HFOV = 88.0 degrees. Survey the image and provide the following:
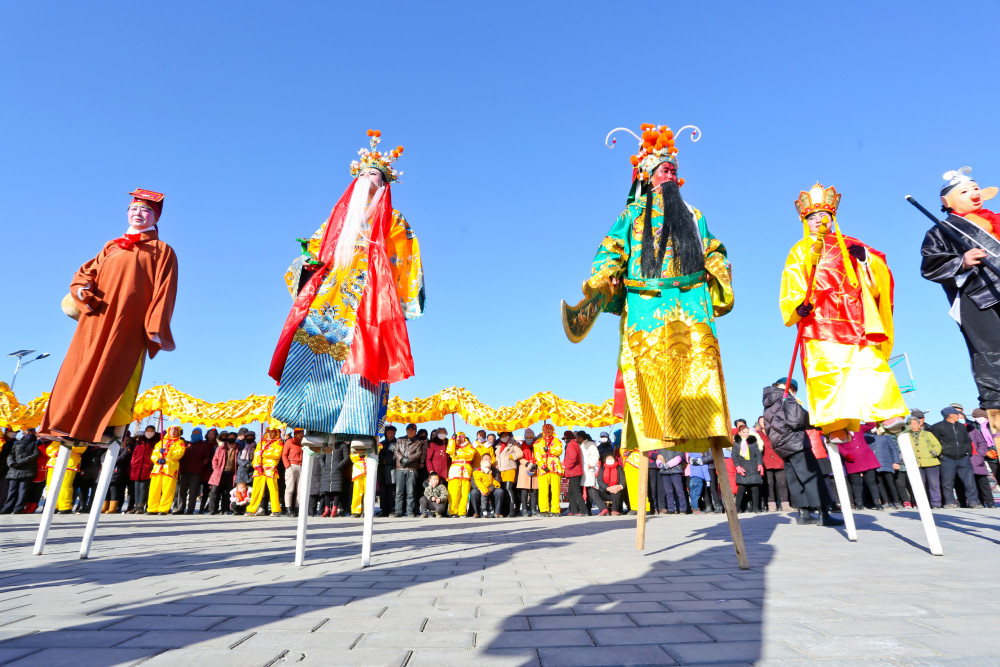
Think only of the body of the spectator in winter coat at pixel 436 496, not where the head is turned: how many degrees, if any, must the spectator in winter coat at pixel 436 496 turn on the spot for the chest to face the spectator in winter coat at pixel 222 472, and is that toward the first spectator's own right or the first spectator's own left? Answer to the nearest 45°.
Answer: approximately 90° to the first spectator's own right

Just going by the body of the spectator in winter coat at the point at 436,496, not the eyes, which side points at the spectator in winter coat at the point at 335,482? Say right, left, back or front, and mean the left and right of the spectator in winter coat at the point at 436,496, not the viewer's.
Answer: right

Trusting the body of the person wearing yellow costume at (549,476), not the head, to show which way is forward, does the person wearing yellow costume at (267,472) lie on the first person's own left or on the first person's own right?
on the first person's own right

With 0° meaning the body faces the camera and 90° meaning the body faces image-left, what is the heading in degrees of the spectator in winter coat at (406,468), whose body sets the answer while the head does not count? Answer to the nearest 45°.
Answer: approximately 0°

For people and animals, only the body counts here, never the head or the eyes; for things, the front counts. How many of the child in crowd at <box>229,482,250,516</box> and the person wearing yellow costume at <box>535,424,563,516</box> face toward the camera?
2

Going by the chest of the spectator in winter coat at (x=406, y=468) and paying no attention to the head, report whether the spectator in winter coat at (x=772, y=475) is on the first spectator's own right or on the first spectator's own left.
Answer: on the first spectator's own left

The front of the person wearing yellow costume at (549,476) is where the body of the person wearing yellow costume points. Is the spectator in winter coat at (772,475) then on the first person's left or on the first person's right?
on the first person's left
